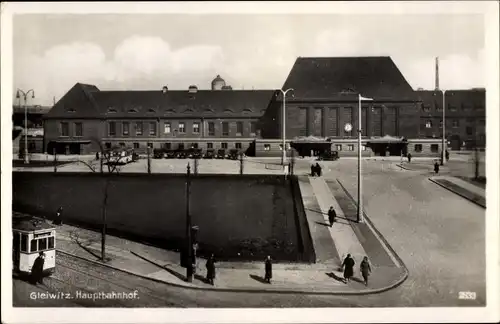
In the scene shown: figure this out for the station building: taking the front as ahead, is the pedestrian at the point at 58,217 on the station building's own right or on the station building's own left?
on the station building's own right

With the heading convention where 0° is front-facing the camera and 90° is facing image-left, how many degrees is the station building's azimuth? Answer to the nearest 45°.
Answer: approximately 0°

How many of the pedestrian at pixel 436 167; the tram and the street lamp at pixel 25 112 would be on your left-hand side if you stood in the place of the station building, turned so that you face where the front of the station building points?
1

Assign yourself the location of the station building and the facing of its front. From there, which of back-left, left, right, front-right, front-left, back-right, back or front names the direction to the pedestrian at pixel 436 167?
left

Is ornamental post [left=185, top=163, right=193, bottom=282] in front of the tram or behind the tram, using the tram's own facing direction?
in front

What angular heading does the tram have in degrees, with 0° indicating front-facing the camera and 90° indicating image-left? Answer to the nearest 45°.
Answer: approximately 315°
